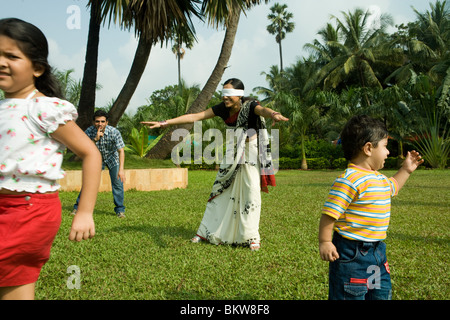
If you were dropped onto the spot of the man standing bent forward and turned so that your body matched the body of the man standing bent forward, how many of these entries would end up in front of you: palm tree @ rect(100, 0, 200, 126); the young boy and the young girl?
2

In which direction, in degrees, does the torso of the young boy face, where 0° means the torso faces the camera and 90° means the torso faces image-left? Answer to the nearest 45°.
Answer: approximately 315°

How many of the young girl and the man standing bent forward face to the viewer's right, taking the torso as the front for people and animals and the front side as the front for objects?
0

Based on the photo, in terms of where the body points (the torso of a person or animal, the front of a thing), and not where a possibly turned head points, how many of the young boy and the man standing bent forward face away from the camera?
0

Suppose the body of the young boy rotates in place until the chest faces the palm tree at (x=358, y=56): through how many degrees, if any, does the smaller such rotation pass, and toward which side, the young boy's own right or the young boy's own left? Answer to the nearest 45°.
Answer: approximately 135° to the young boy's own left

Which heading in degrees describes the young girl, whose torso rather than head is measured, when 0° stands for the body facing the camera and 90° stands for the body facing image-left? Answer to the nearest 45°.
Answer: approximately 45°

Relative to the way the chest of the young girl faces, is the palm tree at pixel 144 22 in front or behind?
behind

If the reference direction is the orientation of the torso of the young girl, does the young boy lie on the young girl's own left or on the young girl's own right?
on the young girl's own left

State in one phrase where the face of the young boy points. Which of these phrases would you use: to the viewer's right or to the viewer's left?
to the viewer's right

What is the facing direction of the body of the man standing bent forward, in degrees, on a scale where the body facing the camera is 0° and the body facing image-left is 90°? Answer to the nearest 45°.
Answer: approximately 0°
